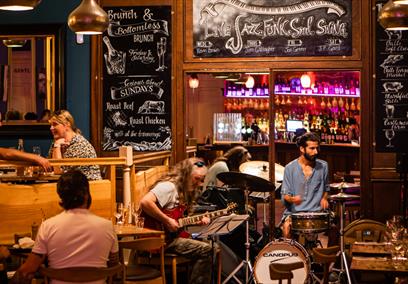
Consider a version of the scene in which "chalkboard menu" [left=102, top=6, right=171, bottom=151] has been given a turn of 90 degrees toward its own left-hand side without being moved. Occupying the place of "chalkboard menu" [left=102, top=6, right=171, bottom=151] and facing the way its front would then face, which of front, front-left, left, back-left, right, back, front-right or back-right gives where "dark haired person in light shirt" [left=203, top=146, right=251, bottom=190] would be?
front

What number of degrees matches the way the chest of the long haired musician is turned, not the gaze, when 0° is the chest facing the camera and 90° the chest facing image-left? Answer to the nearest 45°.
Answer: approximately 270°

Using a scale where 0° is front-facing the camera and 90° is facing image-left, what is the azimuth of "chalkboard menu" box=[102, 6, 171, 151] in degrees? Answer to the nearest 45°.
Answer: approximately 0°

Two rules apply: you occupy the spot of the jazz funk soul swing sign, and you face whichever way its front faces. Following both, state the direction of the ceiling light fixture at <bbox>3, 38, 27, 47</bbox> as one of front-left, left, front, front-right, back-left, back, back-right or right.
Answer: right

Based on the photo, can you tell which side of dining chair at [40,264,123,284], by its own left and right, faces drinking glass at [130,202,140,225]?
front

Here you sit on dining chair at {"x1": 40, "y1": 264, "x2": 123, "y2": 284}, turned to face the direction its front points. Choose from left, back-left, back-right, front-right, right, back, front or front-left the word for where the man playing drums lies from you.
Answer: front-right

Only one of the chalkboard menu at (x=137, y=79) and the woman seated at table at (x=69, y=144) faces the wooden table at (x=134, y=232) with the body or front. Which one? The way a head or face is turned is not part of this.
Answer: the chalkboard menu

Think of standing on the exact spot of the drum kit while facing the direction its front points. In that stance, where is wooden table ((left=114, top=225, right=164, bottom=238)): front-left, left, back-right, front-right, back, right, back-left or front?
front-right

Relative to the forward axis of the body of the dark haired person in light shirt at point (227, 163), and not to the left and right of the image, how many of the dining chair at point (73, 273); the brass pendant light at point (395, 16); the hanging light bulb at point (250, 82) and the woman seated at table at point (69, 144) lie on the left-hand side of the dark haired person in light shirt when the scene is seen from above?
1
